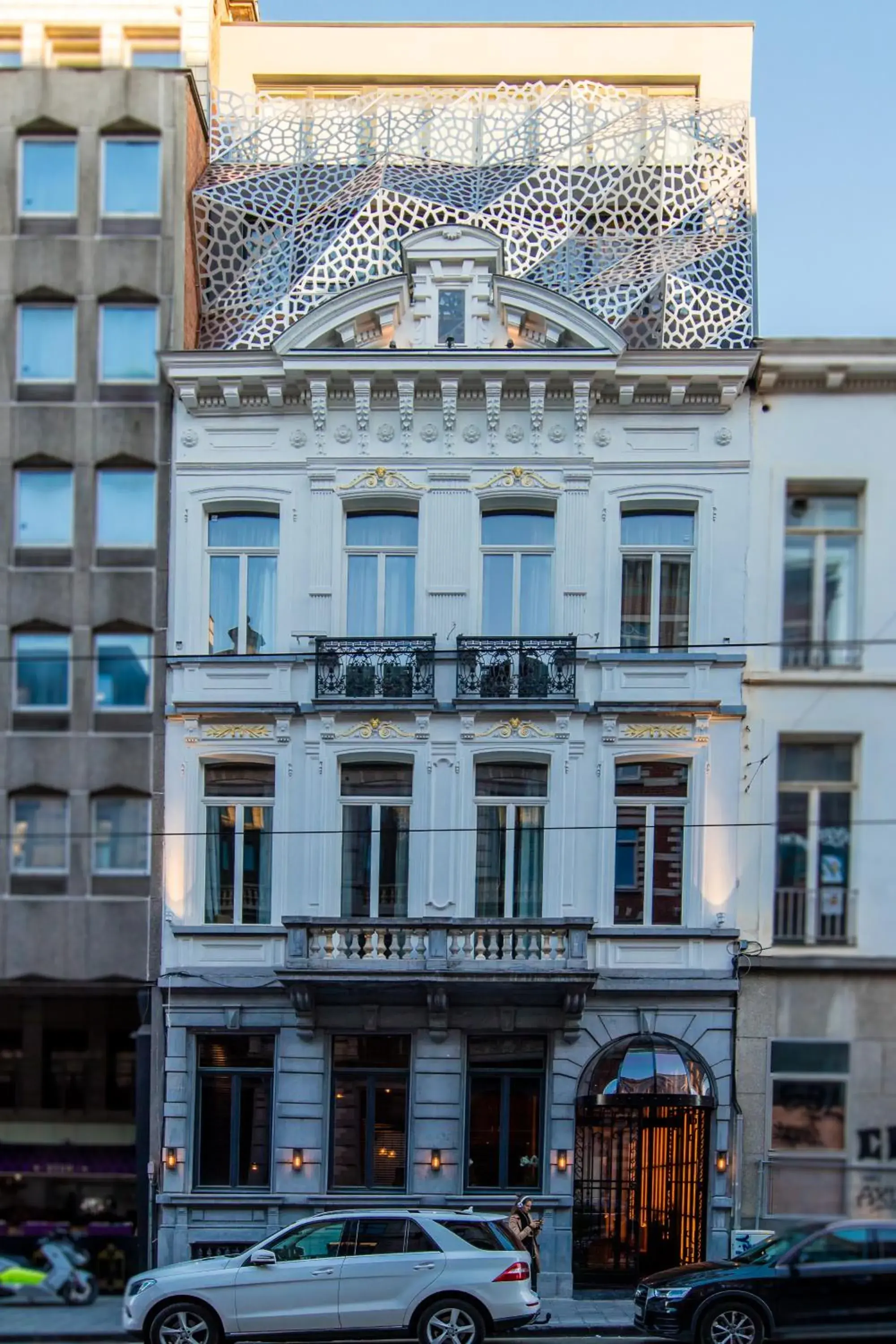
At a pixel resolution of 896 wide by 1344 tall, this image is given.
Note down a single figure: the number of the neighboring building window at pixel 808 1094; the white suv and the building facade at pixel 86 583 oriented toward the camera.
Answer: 2

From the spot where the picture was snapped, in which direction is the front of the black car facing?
facing to the left of the viewer

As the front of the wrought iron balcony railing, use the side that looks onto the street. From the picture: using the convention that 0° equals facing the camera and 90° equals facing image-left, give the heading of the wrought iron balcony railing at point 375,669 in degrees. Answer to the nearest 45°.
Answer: approximately 0°

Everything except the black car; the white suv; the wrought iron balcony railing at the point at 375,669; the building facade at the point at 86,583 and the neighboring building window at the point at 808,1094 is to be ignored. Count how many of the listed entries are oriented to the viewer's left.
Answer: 2

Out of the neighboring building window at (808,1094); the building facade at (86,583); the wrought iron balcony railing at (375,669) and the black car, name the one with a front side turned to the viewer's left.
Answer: the black car

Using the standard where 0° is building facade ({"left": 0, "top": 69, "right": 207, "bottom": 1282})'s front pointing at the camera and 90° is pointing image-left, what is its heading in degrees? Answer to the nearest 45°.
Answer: approximately 0°

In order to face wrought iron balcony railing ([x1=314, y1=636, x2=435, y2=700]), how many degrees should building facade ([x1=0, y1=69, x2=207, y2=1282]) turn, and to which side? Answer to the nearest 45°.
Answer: approximately 45° to its left

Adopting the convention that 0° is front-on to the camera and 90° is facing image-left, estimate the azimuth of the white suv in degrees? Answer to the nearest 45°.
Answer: approximately 90°
